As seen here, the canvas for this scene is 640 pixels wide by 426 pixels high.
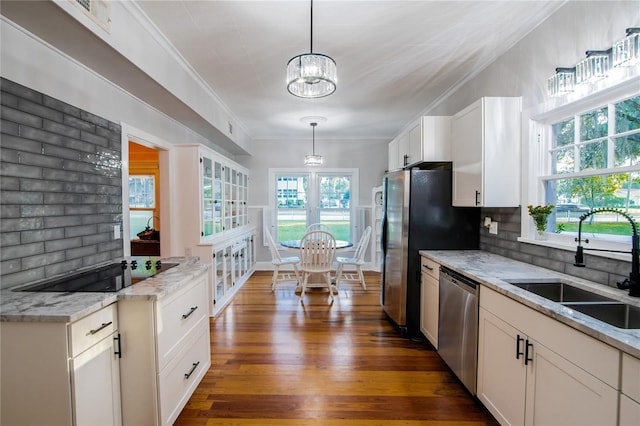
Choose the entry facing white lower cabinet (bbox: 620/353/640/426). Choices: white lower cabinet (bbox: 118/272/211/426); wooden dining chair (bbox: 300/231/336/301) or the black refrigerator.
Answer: white lower cabinet (bbox: 118/272/211/426)

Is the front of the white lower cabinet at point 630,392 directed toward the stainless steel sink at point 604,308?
no

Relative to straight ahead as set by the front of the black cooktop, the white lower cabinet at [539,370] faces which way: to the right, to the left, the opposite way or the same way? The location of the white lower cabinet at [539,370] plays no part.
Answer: the opposite way

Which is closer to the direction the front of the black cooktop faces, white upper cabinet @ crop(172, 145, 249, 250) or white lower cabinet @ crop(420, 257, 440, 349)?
the white lower cabinet

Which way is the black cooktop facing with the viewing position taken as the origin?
facing the viewer and to the right of the viewer

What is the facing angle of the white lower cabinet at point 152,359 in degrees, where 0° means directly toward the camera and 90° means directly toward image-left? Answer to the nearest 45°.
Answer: approximately 315°

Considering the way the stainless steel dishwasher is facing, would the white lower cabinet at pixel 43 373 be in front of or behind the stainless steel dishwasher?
in front

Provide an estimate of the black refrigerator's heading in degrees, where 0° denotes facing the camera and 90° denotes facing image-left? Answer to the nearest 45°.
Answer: approximately 90°

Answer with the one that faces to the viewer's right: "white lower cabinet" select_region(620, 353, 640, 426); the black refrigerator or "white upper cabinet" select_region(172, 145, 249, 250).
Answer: the white upper cabinet

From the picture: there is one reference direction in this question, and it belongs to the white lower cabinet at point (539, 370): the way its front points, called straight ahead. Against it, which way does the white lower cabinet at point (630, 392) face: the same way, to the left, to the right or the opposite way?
the same way

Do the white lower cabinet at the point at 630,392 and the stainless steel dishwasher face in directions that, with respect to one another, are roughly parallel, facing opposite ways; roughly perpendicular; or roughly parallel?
roughly parallel

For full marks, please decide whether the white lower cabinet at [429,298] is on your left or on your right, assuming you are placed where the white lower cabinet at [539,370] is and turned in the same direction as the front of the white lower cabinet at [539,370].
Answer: on your right

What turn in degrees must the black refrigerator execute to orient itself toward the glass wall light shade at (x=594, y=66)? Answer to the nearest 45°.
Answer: approximately 135° to its left

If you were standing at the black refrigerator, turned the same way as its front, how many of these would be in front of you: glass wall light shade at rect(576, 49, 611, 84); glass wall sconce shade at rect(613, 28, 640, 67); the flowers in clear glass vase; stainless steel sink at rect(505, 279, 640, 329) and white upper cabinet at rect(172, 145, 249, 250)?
1

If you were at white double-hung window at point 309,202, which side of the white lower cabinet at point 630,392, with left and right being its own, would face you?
right

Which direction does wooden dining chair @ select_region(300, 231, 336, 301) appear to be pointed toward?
away from the camera

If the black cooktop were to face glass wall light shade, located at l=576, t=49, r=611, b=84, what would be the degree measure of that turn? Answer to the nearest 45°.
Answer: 0° — it already faces it

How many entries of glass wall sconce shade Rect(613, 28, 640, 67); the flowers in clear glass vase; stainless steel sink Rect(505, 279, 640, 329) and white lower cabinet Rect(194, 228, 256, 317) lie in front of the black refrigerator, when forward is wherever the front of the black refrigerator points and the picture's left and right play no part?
1
